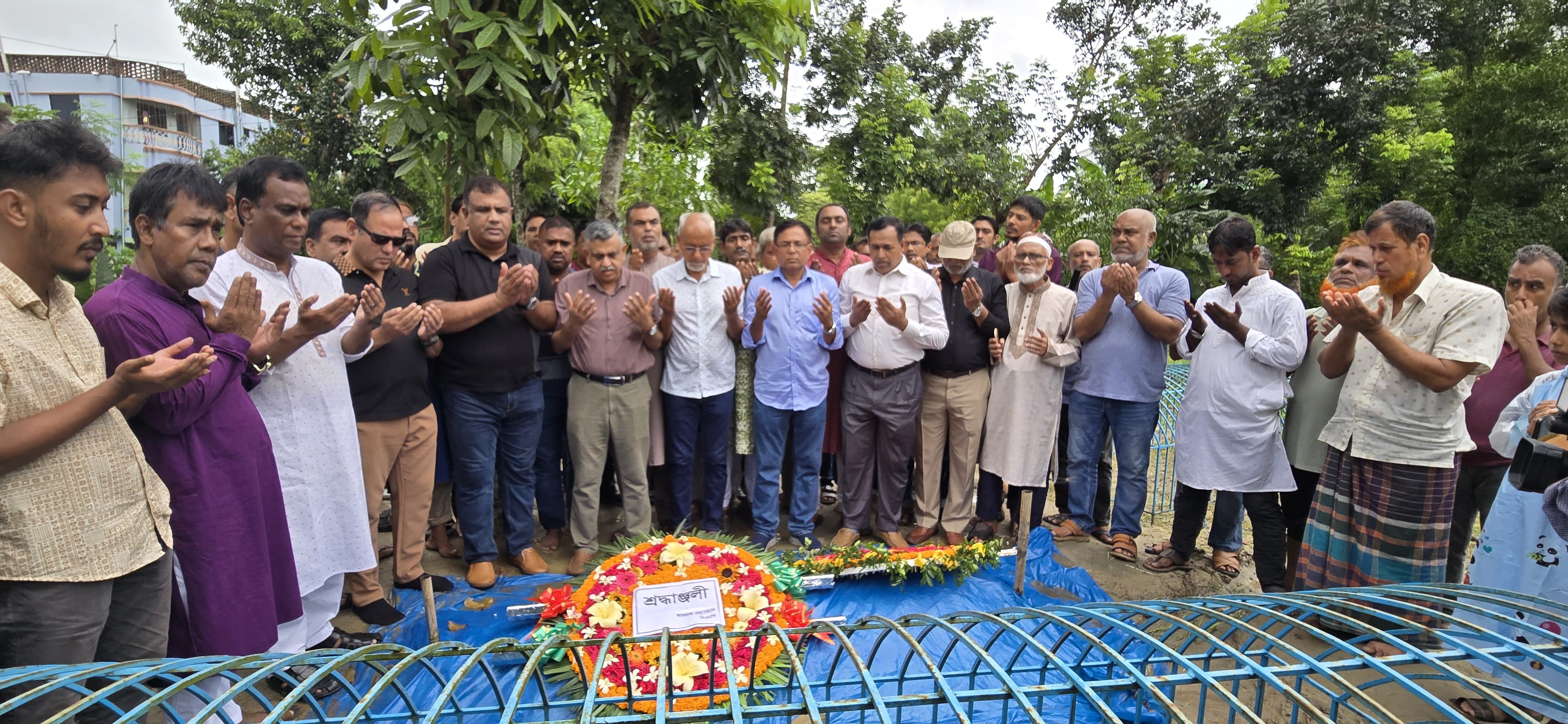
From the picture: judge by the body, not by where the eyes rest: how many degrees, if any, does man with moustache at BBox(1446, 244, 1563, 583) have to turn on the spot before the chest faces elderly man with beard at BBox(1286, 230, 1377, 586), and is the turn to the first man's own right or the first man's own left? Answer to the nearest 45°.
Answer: approximately 45° to the first man's own right

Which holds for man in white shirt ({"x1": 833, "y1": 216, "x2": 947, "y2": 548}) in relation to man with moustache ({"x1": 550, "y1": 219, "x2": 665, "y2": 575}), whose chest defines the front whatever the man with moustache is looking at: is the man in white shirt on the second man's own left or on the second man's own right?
on the second man's own left

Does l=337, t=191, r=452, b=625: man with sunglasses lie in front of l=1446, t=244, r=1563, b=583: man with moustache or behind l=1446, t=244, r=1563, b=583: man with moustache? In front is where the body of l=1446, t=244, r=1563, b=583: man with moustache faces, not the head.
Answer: in front

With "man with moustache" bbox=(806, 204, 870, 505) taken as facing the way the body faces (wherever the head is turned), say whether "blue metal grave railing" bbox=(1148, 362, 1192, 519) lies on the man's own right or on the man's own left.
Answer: on the man's own left

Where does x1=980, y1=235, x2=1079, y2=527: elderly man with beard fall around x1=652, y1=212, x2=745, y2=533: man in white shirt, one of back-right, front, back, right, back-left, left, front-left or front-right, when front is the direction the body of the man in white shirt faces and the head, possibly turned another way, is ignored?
left

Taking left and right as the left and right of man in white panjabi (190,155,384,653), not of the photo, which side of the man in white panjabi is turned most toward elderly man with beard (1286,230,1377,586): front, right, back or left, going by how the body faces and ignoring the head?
front

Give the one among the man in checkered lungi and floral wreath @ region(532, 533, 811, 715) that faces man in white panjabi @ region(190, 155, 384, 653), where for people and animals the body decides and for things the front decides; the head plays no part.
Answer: the man in checkered lungi

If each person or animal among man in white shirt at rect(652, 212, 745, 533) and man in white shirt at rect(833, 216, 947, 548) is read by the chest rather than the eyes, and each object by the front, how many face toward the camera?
2

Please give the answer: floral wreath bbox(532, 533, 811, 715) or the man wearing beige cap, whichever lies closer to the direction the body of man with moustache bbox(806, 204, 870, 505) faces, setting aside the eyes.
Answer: the floral wreath

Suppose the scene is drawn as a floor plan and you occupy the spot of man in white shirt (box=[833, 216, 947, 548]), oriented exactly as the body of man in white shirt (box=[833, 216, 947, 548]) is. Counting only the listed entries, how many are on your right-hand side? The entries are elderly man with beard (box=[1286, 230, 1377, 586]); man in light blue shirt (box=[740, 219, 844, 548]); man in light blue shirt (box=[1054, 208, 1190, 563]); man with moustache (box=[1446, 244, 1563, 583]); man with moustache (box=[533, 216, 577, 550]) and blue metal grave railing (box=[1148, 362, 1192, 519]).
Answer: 2
